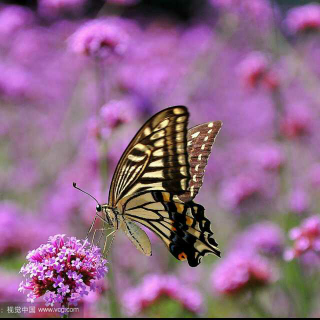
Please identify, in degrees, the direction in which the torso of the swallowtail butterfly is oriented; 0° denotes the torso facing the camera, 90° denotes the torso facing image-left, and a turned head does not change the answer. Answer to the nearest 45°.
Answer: approximately 90°

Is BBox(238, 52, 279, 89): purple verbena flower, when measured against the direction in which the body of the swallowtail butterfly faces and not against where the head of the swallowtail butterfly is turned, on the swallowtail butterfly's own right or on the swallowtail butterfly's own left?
on the swallowtail butterfly's own right

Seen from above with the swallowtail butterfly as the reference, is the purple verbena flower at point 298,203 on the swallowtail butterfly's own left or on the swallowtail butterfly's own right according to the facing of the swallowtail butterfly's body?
on the swallowtail butterfly's own right

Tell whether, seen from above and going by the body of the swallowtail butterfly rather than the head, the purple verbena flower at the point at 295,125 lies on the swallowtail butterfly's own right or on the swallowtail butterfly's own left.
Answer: on the swallowtail butterfly's own right
